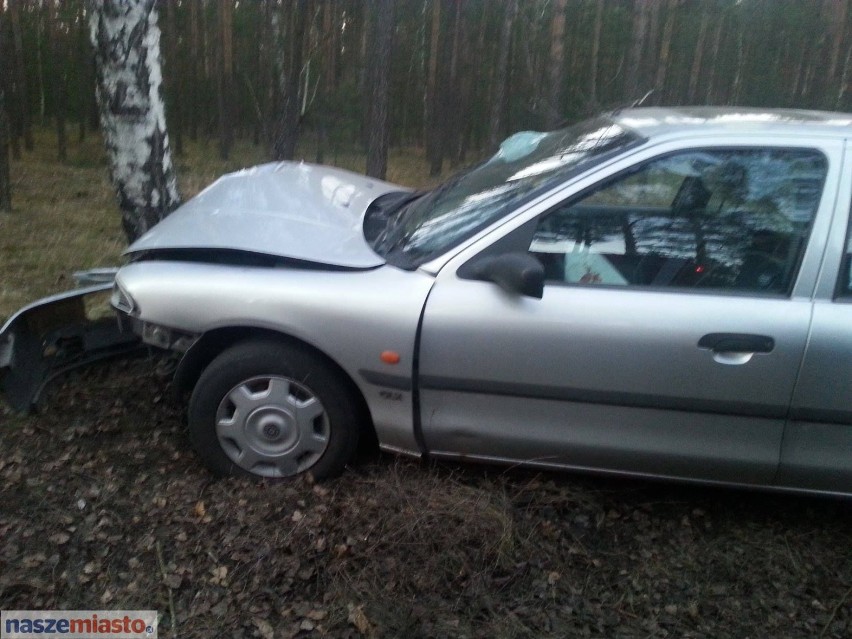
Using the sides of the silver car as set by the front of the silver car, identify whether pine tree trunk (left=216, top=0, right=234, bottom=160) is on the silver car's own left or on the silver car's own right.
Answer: on the silver car's own right

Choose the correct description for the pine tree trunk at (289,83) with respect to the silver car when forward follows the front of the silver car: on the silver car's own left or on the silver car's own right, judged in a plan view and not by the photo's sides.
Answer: on the silver car's own right

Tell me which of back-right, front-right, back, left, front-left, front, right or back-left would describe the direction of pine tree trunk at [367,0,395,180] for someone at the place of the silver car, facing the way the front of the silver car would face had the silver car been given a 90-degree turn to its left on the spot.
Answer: back

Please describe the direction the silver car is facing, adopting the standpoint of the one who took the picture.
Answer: facing to the left of the viewer
